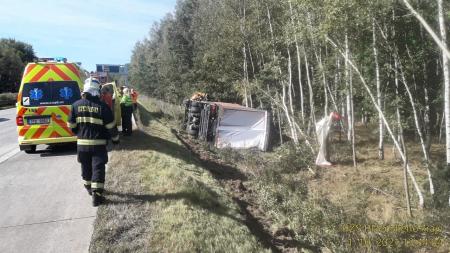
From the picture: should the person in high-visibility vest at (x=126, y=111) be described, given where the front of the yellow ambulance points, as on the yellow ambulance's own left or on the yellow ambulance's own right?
on the yellow ambulance's own right

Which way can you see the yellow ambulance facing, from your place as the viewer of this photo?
facing away from the viewer
